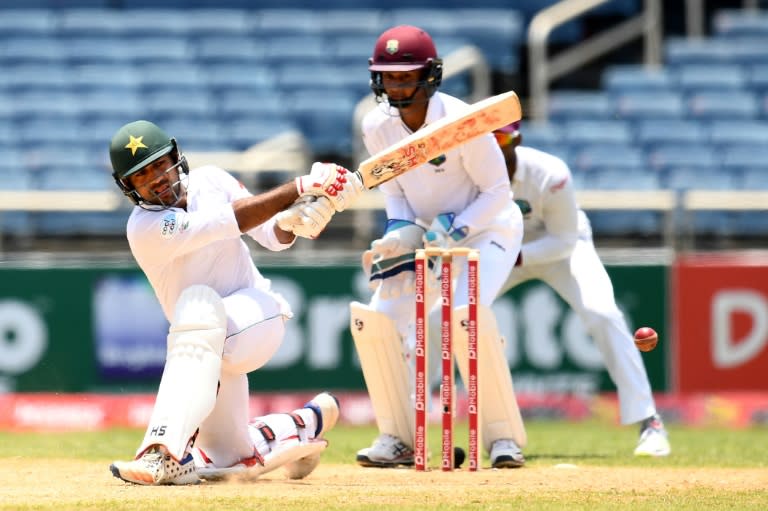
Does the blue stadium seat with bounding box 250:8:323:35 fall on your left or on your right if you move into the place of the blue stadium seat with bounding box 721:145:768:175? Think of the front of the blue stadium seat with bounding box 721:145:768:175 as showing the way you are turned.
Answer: on your right

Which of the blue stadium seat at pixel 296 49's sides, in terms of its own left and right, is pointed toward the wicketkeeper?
front

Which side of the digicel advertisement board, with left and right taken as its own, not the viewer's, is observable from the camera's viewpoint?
front

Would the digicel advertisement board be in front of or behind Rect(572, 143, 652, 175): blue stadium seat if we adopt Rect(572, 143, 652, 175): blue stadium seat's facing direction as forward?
in front

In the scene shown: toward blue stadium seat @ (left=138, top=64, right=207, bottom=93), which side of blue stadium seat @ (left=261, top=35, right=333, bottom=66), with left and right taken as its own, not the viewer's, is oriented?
right

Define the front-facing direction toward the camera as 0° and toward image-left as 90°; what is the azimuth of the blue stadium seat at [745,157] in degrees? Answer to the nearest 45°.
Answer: approximately 0°

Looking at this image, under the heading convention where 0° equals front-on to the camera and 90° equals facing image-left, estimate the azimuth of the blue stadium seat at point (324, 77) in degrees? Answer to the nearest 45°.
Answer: approximately 0°

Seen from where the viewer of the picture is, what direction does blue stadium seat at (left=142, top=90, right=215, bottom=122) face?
facing the viewer

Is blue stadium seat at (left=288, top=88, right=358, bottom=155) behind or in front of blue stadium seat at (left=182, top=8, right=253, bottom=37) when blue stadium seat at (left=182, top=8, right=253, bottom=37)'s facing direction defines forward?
in front

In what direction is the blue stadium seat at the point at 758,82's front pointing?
toward the camera

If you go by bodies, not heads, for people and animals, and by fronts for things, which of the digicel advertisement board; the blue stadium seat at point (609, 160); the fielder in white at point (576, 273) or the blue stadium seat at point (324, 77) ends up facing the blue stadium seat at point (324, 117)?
the blue stadium seat at point (324, 77)

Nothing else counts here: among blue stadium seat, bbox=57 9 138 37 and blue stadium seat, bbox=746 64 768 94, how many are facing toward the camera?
2
